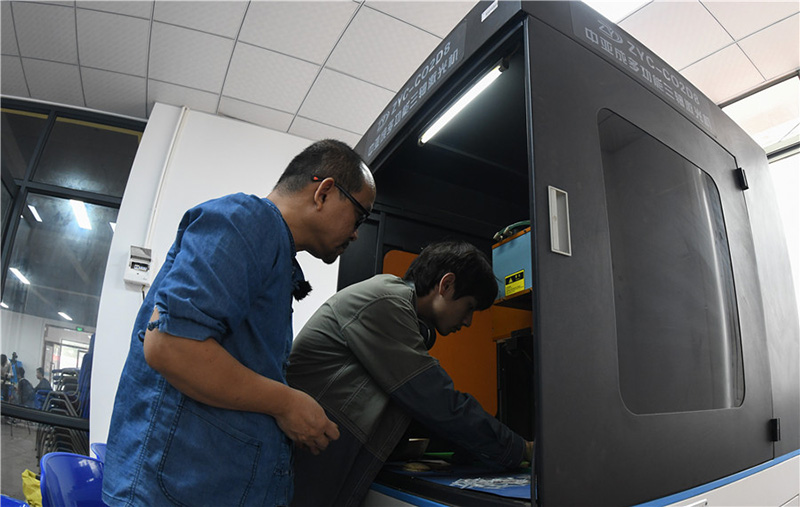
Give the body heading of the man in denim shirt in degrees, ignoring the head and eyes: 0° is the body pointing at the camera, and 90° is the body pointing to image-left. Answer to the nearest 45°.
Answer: approximately 270°

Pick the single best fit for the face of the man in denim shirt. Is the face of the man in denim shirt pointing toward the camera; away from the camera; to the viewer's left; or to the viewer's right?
to the viewer's right

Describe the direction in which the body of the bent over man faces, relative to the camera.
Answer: to the viewer's right

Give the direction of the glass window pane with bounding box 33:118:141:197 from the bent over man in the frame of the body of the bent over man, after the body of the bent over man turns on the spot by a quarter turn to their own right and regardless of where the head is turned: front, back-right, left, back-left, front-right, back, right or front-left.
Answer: back-right

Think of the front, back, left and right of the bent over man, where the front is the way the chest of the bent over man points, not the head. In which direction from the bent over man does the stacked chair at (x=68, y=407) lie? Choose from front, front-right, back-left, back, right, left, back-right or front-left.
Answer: back-left

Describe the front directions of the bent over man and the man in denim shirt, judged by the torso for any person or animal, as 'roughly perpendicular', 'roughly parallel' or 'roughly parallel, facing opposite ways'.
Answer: roughly parallel

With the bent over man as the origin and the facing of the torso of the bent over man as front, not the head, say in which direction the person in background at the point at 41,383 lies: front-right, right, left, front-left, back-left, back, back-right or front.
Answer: back-left

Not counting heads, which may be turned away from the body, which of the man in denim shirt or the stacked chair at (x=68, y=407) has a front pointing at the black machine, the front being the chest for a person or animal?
the man in denim shirt

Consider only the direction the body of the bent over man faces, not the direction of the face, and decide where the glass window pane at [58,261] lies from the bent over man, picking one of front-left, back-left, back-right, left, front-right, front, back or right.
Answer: back-left
